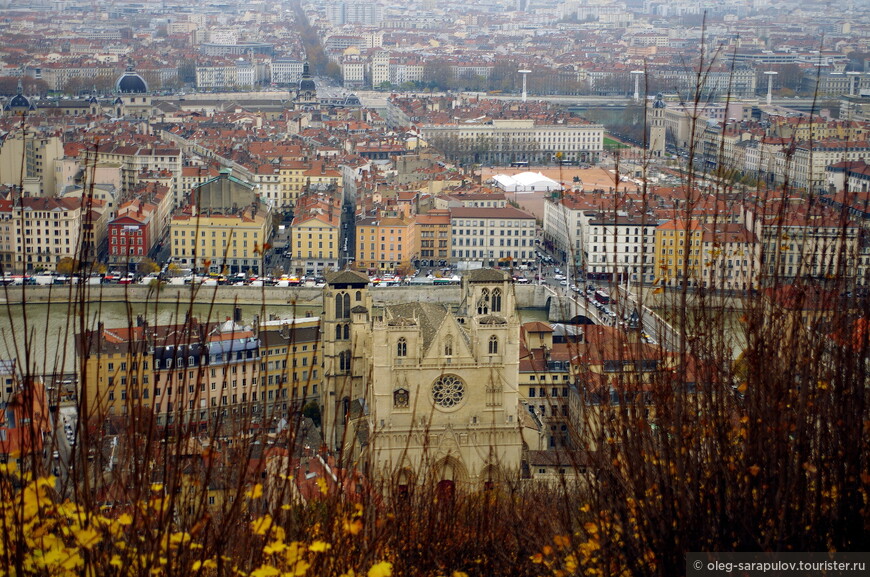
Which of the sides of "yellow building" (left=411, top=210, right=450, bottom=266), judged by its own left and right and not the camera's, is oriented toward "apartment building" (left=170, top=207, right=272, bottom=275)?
right

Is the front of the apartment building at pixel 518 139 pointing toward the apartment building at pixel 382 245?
yes

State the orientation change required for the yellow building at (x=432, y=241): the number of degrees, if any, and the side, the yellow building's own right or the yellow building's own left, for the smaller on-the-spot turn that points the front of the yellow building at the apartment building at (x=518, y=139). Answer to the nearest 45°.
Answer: approximately 180°

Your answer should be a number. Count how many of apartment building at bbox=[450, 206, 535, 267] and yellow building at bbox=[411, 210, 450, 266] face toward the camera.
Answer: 2

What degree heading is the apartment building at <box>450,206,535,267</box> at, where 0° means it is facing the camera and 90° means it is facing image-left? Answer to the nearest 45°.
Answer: approximately 0°

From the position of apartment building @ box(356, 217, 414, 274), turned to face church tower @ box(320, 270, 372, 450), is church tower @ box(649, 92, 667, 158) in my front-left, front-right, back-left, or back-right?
back-left

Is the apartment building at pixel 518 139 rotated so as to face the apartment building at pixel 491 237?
yes

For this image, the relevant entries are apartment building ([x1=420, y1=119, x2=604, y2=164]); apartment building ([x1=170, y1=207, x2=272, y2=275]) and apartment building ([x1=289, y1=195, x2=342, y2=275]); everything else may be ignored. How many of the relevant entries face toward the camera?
3

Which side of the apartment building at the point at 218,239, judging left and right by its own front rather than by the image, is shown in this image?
front

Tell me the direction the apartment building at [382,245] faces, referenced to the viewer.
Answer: facing the viewer

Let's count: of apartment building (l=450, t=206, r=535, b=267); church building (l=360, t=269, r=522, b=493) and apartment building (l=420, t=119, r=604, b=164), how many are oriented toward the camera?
3

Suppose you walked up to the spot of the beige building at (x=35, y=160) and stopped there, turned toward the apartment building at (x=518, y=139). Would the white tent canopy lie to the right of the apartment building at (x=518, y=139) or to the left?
right

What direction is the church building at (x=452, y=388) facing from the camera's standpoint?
toward the camera

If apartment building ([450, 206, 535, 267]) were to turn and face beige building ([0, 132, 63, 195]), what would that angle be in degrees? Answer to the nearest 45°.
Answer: approximately 135° to its right
